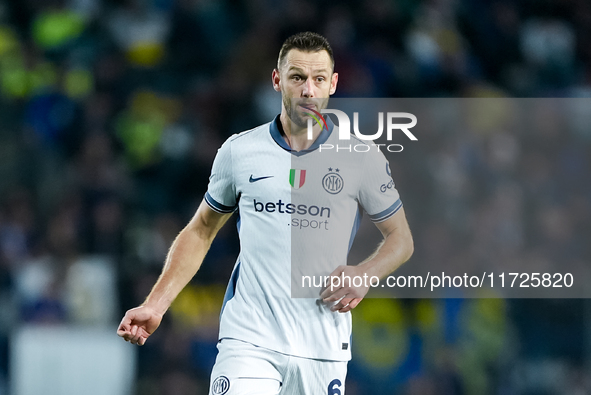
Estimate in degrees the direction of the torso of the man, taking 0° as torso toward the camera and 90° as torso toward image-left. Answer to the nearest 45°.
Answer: approximately 0°
